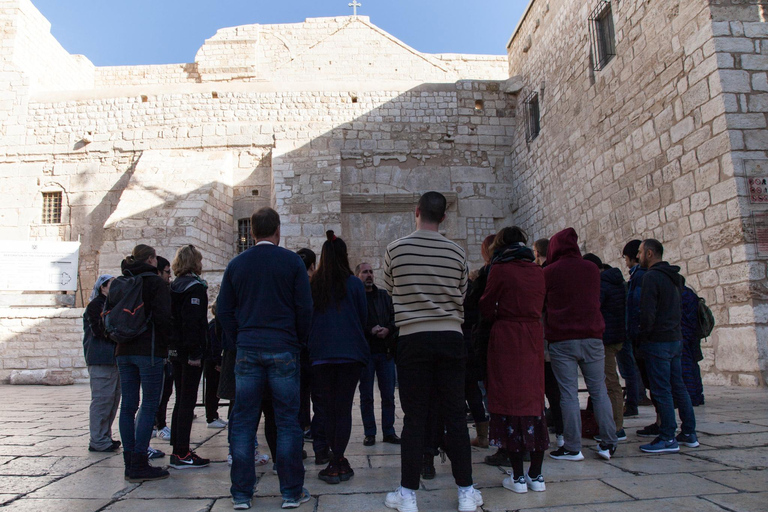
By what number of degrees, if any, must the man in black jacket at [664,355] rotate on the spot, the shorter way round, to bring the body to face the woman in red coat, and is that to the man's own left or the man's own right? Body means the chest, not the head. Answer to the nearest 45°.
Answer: approximately 45° to the man's own left

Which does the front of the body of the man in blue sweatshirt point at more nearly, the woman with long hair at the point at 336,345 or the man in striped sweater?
the woman with long hair

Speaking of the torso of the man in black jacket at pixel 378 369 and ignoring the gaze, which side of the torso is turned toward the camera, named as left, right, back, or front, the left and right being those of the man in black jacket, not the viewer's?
front

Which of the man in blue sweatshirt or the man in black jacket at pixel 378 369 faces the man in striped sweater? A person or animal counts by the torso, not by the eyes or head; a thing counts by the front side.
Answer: the man in black jacket

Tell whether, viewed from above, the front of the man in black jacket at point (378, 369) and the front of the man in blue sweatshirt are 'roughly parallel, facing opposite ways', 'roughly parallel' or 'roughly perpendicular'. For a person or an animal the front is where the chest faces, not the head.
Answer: roughly parallel, facing opposite ways

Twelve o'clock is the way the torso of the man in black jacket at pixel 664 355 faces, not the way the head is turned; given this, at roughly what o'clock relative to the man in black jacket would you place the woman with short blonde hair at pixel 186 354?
The woman with short blonde hair is roughly at 11 o'clock from the man in black jacket.

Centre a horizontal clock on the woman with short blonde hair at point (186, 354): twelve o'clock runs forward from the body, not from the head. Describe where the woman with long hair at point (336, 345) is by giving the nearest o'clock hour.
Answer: the woman with long hair at point (336, 345) is roughly at 1 o'clock from the woman with short blonde hair at point (186, 354).

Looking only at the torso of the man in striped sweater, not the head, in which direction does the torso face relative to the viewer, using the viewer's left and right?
facing away from the viewer

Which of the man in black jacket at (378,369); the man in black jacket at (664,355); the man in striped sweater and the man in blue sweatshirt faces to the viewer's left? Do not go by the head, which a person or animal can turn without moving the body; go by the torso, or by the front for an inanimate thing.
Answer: the man in black jacket at (664,355)

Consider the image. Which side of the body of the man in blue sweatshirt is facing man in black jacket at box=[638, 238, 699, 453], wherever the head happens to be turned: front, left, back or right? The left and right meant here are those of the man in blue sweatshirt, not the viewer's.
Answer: right

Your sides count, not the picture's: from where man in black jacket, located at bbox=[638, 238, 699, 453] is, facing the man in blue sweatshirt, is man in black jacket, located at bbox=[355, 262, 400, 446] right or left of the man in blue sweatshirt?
right

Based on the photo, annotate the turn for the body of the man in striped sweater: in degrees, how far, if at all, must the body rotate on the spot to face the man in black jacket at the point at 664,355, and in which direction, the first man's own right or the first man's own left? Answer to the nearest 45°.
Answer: approximately 45° to the first man's own right

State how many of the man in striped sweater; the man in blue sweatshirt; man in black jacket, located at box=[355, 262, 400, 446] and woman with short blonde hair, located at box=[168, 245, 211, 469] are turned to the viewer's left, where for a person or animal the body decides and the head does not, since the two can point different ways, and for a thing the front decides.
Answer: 0

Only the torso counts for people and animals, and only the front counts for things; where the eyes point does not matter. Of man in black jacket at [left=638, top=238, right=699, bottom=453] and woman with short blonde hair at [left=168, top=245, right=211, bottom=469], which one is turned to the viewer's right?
the woman with short blonde hair

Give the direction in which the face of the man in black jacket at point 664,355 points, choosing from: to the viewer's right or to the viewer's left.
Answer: to the viewer's left

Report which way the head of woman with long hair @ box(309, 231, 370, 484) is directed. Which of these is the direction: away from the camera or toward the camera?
away from the camera
